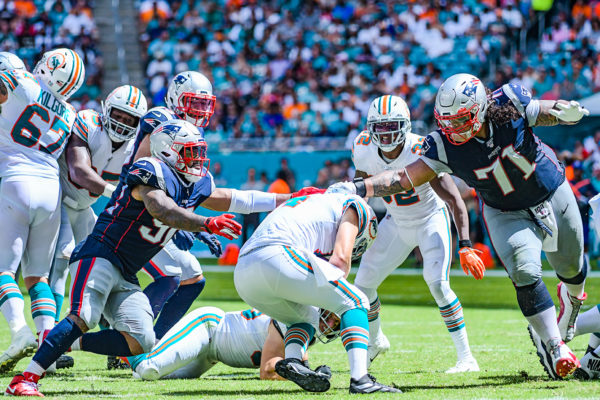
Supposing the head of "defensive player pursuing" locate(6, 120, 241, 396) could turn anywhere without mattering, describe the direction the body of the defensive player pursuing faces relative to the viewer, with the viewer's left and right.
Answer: facing the viewer and to the right of the viewer

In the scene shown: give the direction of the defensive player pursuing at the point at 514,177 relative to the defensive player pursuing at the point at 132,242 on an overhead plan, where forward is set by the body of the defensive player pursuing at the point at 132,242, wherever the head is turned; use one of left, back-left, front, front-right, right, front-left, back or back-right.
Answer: front-left

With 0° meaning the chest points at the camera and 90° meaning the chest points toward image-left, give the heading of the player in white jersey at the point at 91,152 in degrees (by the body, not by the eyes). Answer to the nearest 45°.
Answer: approximately 315°

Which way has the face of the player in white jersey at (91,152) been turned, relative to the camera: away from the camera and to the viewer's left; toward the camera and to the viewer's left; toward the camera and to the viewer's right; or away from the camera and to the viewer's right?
toward the camera and to the viewer's right

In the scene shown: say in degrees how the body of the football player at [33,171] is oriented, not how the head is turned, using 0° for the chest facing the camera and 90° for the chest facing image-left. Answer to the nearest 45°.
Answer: approximately 135°

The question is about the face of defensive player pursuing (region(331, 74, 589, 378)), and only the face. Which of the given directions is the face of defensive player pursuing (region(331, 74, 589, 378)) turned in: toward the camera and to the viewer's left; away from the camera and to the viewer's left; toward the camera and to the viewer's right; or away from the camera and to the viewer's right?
toward the camera and to the viewer's left

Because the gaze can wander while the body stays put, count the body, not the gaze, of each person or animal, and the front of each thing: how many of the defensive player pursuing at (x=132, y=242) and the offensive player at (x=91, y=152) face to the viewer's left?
0
